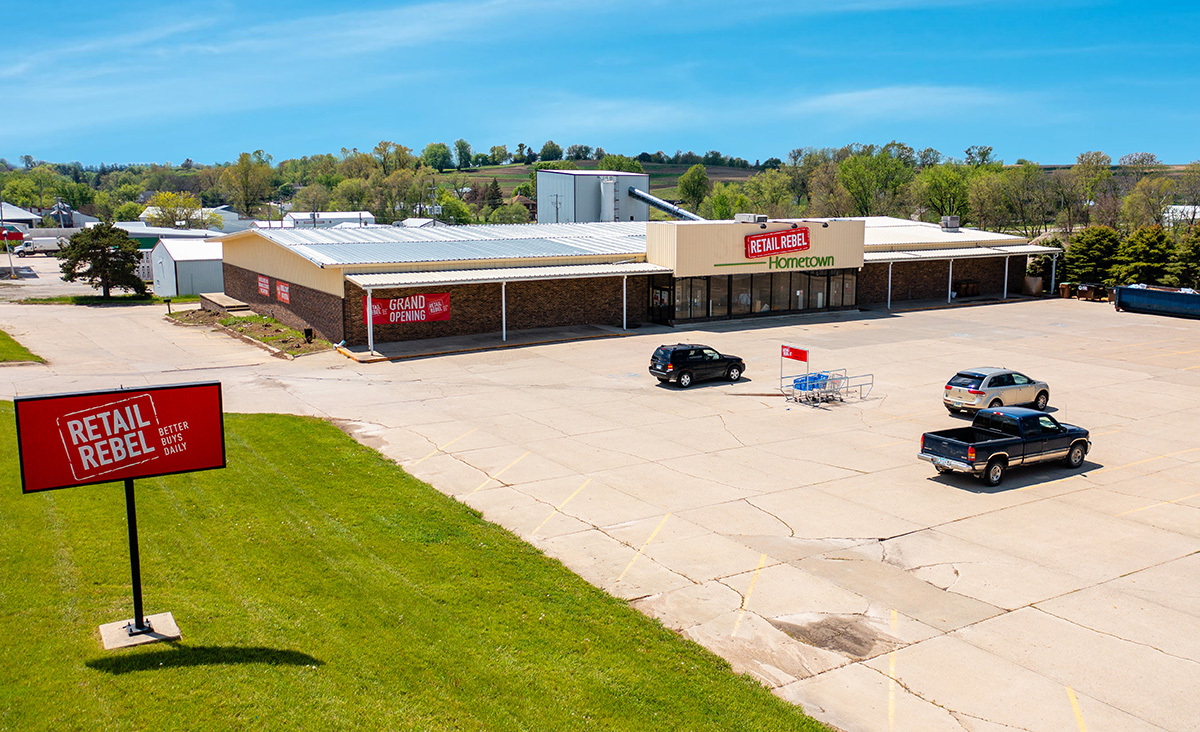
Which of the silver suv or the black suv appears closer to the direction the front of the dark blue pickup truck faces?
the silver suv

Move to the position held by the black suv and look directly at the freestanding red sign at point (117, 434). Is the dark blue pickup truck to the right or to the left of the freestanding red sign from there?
left

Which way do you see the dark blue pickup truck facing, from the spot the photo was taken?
facing away from the viewer and to the right of the viewer

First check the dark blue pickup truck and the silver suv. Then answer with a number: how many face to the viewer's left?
0

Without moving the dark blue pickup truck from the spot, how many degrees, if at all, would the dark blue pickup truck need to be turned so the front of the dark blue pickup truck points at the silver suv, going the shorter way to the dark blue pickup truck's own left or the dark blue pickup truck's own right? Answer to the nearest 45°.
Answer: approximately 45° to the dark blue pickup truck's own left

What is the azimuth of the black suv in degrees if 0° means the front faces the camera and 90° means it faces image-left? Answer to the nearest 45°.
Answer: approximately 225°

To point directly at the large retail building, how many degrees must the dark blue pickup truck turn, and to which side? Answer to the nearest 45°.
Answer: approximately 90° to its left

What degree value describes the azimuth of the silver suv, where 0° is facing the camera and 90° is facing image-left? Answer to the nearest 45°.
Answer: approximately 225°

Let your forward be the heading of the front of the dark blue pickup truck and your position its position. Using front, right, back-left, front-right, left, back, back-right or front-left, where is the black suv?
left

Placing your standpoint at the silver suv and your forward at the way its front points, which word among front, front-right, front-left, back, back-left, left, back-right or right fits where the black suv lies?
back-left
